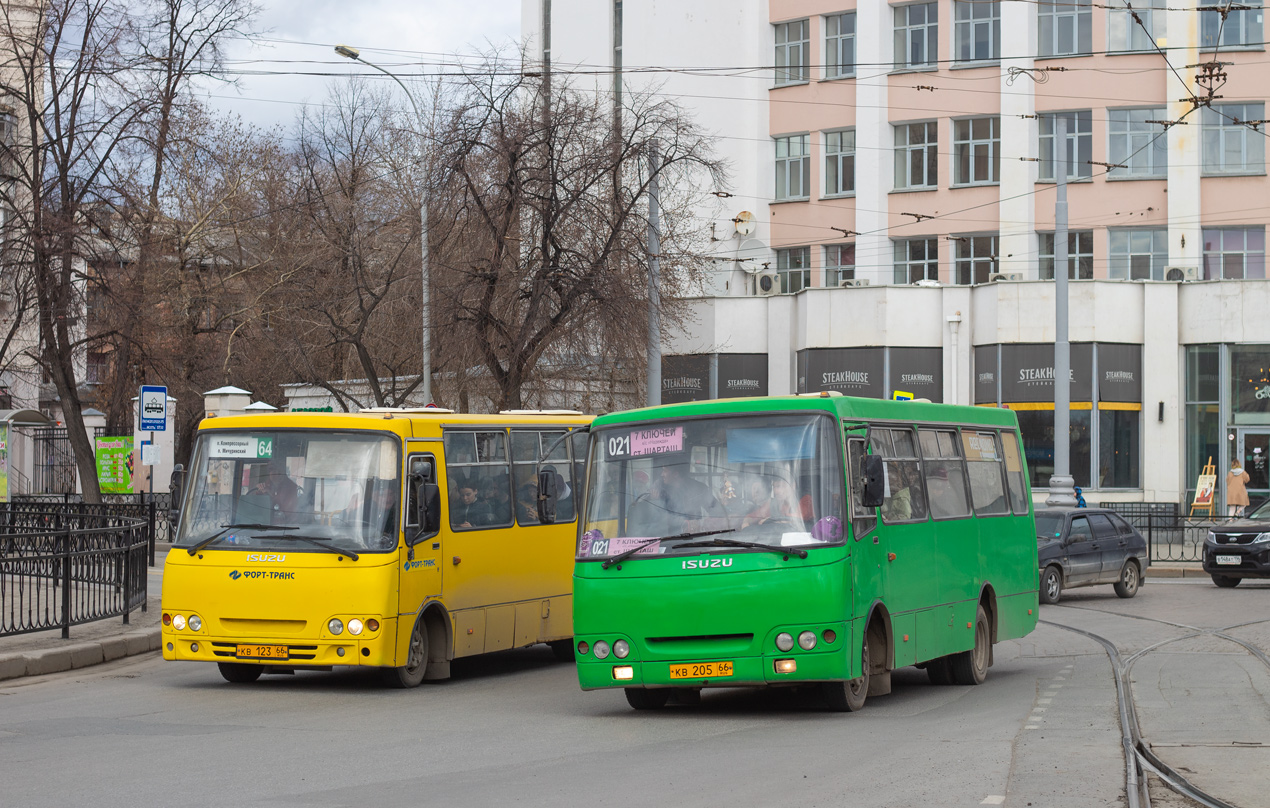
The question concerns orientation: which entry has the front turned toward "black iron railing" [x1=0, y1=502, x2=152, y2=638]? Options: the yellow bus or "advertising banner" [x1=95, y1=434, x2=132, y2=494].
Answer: the advertising banner

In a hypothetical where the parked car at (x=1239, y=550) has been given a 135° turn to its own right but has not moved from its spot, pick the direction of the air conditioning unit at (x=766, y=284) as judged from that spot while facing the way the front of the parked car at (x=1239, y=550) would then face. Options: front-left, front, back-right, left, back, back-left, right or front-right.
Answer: front-left

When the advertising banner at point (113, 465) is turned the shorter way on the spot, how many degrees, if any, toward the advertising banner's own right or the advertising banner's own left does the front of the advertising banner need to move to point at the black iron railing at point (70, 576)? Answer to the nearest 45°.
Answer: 0° — it already faces it

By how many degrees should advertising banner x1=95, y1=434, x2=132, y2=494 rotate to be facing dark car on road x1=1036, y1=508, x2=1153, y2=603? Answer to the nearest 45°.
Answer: approximately 45° to its left

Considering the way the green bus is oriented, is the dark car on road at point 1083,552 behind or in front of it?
behind

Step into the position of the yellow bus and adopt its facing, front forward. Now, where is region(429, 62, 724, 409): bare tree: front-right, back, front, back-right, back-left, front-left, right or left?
back-right

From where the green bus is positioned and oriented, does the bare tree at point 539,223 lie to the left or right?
on its right

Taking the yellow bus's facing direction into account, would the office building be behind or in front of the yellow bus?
behind

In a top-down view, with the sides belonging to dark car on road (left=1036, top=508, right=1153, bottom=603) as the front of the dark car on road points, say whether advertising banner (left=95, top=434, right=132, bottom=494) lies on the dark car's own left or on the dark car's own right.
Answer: on the dark car's own right

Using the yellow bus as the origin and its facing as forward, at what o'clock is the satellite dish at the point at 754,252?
The satellite dish is roughly at 5 o'clock from the yellow bus.

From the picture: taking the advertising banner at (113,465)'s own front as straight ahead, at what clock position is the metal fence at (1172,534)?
The metal fence is roughly at 10 o'clock from the advertising banner.

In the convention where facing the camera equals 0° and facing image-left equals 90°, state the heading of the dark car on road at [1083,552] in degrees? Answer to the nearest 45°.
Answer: approximately 45°

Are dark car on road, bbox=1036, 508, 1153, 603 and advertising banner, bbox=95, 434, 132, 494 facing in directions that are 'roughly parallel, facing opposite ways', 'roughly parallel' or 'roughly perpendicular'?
roughly perpendicular
